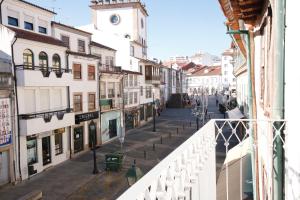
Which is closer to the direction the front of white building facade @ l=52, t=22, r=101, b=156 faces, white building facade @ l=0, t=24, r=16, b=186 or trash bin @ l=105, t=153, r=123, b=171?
the trash bin

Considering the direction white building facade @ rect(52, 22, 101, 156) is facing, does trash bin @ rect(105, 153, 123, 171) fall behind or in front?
in front

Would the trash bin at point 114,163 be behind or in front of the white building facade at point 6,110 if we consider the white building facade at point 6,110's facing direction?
in front

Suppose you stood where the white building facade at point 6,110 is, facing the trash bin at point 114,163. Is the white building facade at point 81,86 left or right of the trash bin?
left

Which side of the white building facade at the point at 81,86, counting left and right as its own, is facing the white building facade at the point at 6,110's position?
right

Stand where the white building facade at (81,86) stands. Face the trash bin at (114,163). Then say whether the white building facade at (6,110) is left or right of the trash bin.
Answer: right

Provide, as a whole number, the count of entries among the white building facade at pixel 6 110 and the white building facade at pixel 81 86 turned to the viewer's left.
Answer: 0

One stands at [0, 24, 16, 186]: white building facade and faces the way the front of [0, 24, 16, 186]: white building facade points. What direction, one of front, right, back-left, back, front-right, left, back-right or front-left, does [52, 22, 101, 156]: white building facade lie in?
left
